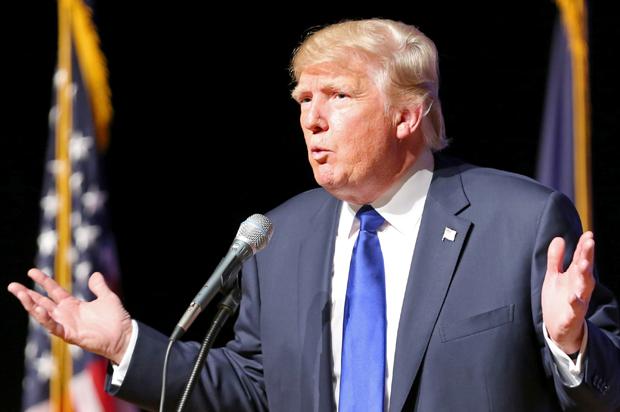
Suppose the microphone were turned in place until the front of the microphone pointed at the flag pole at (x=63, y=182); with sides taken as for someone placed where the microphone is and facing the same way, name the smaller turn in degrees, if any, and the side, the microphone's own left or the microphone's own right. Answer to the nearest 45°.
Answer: approximately 90° to the microphone's own left

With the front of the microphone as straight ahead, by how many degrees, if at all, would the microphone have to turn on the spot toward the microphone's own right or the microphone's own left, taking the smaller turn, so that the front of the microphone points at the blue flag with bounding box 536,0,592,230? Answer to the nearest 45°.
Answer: approximately 45° to the microphone's own left

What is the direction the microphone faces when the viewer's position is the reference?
facing to the right of the viewer

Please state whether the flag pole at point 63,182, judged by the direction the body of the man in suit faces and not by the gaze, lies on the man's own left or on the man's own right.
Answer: on the man's own right

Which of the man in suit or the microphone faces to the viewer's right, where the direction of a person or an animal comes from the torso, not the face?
the microphone

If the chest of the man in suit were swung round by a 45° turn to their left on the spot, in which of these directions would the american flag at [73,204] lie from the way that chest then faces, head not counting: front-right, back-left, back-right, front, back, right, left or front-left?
back-right

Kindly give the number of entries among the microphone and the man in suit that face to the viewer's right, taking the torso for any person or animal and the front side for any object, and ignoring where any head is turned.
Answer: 1

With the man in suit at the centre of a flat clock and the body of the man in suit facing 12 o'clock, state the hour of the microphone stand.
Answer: The microphone stand is roughly at 12 o'clock from the man in suit.
